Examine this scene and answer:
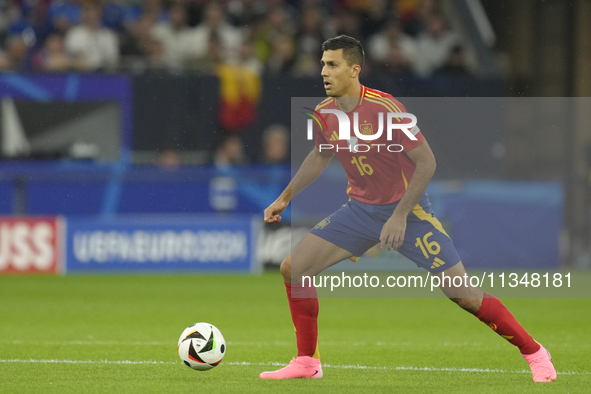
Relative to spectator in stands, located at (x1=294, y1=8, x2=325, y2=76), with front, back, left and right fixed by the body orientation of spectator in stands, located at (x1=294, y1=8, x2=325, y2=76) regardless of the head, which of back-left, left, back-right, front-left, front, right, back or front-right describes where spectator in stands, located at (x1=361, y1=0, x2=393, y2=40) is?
back-left

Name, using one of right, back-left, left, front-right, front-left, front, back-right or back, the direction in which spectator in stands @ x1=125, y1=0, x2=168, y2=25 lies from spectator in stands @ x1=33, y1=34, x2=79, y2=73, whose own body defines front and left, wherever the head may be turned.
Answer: back-left

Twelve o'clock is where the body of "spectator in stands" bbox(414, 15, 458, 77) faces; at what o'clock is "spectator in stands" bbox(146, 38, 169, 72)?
"spectator in stands" bbox(146, 38, 169, 72) is roughly at 2 o'clock from "spectator in stands" bbox(414, 15, 458, 77).

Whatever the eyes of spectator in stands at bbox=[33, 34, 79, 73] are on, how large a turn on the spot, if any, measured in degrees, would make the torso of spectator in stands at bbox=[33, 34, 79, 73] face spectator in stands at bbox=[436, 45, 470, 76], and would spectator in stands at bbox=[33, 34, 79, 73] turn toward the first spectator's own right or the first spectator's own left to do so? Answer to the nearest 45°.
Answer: approximately 90° to the first spectator's own left

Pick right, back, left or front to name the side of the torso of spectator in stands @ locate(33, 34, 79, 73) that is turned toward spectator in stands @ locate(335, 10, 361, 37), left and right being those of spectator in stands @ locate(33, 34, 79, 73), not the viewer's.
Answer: left

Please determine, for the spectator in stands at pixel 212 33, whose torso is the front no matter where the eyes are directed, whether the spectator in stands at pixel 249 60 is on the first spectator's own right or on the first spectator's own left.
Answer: on the first spectator's own left

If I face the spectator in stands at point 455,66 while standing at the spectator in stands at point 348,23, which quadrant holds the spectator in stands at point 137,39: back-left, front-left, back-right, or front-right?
back-right

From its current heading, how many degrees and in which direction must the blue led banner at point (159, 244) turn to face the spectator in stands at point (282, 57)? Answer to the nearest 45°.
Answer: approximately 135° to its left

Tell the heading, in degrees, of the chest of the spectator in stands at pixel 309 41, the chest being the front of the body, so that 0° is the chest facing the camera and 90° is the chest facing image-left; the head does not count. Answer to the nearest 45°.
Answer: approximately 0°

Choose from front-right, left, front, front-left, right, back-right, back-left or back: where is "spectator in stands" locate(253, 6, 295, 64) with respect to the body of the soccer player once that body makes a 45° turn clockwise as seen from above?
right
